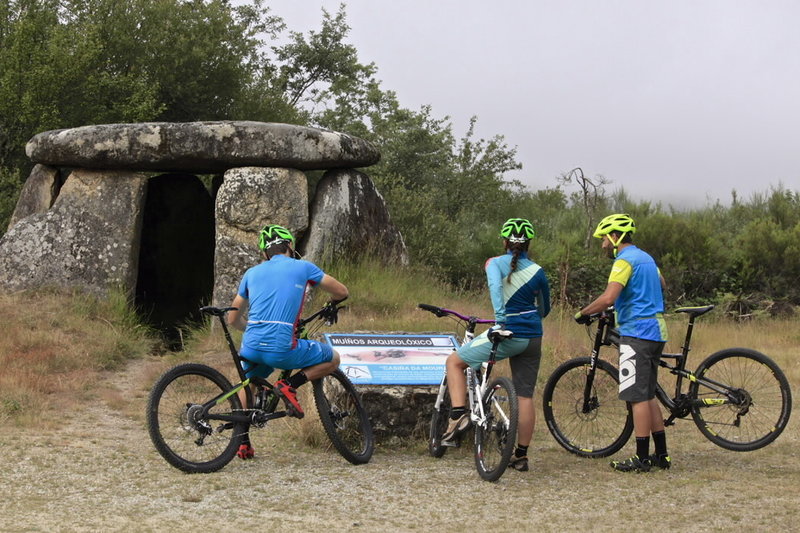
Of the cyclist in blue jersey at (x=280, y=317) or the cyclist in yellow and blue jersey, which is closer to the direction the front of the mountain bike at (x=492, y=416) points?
the cyclist in blue jersey

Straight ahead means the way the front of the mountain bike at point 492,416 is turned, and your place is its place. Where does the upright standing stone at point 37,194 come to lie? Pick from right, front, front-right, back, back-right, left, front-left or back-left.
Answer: front

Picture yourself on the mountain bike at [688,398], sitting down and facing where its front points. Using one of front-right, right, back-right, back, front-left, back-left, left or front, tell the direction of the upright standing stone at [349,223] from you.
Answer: front-right

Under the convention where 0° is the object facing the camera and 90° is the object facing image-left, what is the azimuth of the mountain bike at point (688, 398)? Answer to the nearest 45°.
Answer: approximately 90°

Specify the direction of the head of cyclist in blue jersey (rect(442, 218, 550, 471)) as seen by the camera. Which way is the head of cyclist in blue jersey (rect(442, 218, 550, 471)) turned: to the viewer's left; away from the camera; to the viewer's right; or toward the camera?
away from the camera

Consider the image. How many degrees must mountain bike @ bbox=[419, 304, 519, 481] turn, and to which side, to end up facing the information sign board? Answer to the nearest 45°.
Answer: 0° — it already faces it

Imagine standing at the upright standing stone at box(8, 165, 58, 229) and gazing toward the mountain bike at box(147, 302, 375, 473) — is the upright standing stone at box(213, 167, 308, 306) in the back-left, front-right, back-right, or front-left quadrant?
front-left

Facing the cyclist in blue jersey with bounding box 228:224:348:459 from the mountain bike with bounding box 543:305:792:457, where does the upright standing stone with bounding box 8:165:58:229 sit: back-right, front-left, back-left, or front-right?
front-right

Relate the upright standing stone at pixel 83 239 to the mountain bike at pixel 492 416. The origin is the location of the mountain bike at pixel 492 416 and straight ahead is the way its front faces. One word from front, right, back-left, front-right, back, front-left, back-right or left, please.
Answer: front

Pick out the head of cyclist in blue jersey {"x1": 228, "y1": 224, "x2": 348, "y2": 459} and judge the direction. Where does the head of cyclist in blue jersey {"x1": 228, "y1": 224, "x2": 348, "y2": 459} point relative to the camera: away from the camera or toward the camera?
away from the camera

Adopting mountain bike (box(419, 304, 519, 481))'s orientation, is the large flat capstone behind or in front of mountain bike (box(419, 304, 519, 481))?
in front

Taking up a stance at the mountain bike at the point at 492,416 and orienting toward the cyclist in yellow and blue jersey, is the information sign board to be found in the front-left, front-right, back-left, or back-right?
back-left

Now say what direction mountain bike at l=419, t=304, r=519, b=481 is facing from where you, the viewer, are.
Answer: facing away from the viewer and to the left of the viewer

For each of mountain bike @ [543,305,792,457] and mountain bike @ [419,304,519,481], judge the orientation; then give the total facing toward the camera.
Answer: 0

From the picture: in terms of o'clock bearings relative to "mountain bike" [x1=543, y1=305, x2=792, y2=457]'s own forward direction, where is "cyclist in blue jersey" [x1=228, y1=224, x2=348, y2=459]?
The cyclist in blue jersey is roughly at 11 o'clock from the mountain bike.

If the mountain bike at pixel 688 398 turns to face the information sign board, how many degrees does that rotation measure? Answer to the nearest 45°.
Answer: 0° — it already faces it
